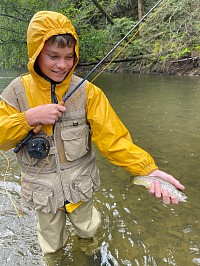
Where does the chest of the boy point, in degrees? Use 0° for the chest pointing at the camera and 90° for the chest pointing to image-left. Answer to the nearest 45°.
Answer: approximately 0°
